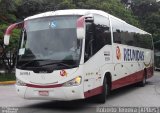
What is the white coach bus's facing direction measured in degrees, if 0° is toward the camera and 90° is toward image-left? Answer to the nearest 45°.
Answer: approximately 45°
